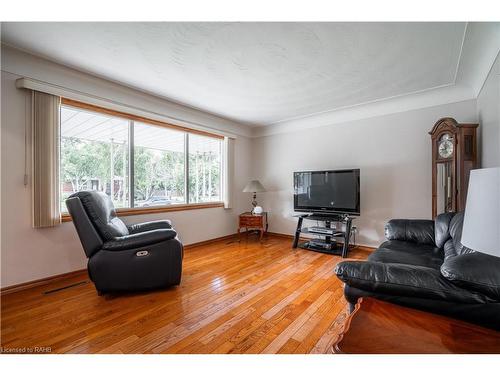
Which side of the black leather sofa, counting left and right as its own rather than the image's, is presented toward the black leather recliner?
front

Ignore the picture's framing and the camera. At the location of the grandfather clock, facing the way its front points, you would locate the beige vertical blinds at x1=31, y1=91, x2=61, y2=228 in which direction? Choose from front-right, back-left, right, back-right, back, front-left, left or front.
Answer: front

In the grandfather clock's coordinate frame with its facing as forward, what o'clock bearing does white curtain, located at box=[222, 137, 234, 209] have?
The white curtain is roughly at 1 o'clock from the grandfather clock.

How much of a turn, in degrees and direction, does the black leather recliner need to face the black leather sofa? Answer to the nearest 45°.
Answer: approximately 45° to its right

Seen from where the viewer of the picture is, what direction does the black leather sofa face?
facing to the left of the viewer

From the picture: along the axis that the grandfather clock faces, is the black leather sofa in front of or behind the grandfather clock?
in front

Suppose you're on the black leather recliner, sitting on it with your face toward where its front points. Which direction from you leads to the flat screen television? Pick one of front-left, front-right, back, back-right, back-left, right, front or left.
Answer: front

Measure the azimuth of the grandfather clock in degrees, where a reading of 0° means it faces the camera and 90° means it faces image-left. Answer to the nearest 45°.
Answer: approximately 45°

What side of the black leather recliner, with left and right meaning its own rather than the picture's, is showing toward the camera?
right

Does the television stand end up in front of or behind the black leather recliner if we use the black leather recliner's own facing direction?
in front

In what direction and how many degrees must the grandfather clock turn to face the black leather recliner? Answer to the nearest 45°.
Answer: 0° — it already faces it
